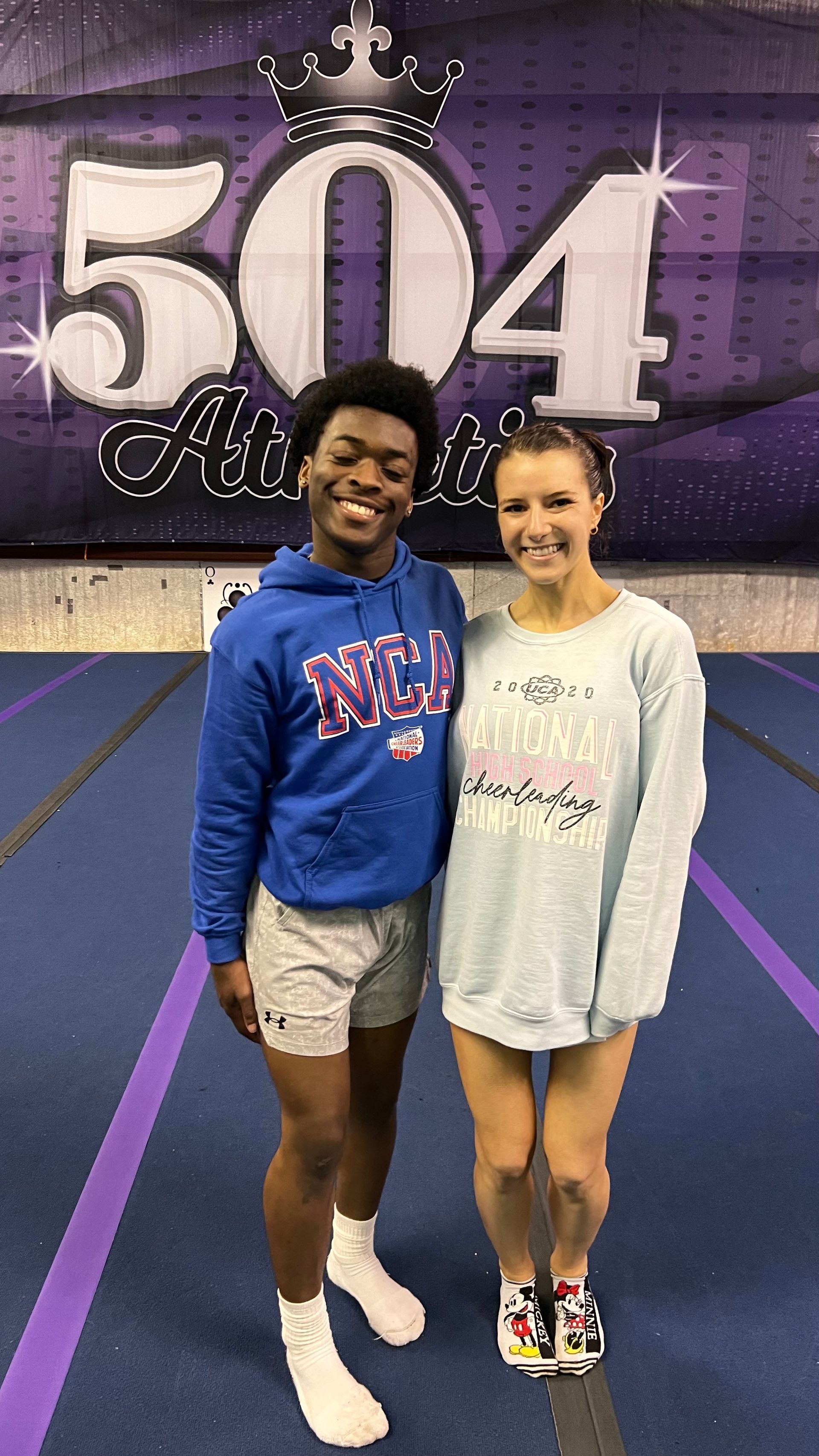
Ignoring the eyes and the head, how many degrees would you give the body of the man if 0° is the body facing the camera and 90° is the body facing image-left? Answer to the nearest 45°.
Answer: approximately 315°

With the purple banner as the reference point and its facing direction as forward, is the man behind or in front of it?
in front

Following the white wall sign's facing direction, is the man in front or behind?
in front

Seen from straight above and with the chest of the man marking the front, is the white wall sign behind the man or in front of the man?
behind

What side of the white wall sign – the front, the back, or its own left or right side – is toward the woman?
front

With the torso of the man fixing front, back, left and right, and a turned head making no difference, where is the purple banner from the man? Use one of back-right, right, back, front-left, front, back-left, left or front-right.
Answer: back-left

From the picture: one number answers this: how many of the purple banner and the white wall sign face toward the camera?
2
